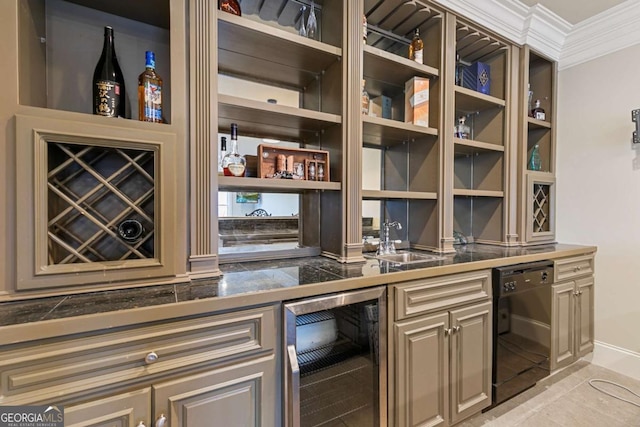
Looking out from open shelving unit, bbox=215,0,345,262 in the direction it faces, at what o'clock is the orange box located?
The orange box is roughly at 10 o'clock from the open shelving unit.

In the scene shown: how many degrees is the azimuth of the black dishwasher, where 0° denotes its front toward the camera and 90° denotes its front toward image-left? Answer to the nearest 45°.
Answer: approximately 315°

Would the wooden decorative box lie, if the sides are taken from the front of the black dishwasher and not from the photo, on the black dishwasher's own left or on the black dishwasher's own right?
on the black dishwasher's own right

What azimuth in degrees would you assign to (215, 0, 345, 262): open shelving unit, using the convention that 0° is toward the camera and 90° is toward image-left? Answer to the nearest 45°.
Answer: approximately 315°

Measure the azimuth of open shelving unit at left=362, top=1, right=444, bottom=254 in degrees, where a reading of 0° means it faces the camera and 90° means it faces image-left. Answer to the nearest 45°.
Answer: approximately 315°

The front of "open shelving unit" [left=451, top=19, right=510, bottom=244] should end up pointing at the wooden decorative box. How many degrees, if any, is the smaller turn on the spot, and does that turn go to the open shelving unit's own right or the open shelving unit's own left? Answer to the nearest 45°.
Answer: approximately 90° to the open shelving unit's own right

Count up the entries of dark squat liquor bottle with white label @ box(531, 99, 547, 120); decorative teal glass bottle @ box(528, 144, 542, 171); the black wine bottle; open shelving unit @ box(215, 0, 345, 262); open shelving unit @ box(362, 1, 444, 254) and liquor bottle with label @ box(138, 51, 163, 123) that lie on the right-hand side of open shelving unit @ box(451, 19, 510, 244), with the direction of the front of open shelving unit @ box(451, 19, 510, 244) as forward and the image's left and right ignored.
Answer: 4

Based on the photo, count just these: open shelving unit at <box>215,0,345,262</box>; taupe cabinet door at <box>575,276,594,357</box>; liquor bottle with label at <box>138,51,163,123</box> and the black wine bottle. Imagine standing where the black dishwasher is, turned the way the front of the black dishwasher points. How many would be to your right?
3

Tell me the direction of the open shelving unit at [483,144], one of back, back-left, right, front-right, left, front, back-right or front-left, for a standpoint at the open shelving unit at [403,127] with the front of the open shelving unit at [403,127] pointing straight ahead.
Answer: left

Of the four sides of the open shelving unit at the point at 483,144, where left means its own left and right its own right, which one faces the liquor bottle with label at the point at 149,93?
right

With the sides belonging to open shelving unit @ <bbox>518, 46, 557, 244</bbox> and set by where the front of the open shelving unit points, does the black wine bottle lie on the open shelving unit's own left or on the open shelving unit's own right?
on the open shelving unit's own right
